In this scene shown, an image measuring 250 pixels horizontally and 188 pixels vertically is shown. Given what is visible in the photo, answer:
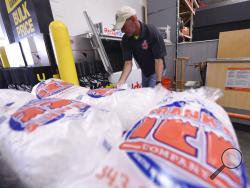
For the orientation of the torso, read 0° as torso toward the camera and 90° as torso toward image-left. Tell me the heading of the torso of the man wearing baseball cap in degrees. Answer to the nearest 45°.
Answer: approximately 45°

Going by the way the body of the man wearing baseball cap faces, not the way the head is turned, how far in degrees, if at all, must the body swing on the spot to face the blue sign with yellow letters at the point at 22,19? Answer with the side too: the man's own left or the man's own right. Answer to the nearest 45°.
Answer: approximately 45° to the man's own right

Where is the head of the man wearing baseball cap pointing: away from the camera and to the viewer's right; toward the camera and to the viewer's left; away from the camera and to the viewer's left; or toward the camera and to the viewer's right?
toward the camera and to the viewer's left
